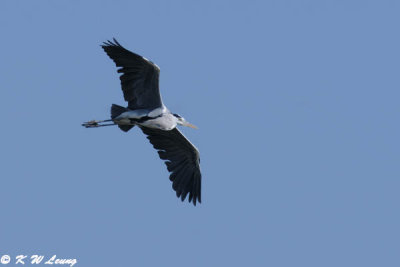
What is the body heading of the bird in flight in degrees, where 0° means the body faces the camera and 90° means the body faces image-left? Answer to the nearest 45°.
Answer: approximately 270°
